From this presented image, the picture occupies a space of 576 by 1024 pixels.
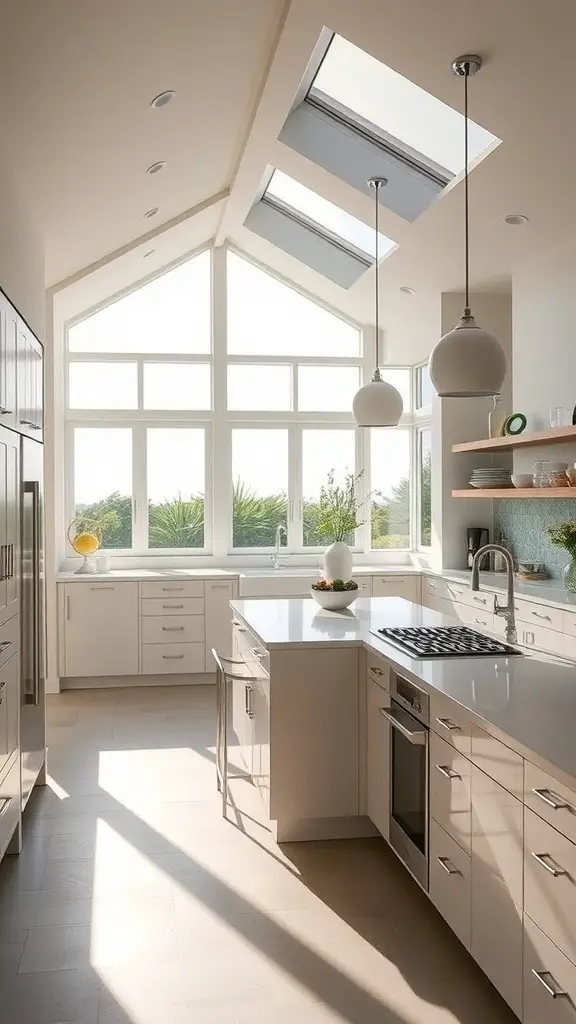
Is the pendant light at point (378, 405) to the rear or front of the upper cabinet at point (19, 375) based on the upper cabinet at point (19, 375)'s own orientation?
to the front

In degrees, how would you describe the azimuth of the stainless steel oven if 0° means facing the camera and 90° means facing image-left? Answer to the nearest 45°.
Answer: approximately 90°

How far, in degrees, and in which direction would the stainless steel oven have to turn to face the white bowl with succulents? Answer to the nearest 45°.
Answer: approximately 90° to its right

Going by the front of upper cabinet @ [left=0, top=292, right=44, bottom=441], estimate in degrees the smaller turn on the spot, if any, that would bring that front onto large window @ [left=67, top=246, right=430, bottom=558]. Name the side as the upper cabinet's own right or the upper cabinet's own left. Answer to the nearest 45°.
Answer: approximately 45° to the upper cabinet's own left

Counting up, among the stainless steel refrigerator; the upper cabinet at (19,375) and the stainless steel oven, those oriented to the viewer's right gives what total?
2

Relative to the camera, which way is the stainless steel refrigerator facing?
to the viewer's right

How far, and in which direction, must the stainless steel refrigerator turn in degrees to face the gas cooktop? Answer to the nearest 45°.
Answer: approximately 45° to its right

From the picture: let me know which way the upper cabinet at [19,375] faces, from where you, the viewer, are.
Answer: facing to the right of the viewer

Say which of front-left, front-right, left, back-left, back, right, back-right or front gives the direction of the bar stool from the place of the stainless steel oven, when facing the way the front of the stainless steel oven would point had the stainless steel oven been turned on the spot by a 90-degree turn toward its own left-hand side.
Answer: back-right
